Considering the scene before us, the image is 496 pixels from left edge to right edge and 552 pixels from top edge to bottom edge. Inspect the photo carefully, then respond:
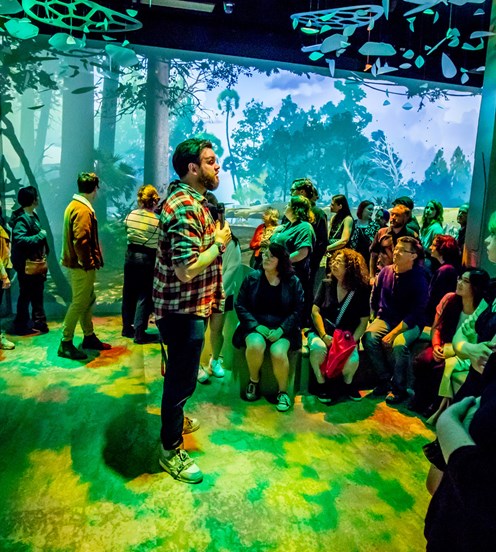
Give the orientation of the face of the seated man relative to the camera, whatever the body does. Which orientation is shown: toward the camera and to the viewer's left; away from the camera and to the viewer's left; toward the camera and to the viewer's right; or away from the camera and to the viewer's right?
toward the camera and to the viewer's left

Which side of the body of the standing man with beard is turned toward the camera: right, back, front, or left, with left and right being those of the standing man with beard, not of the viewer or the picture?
right

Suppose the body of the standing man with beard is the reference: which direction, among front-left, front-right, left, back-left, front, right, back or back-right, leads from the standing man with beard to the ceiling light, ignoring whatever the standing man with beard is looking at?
left

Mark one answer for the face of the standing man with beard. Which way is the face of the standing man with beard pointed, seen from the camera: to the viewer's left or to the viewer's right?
to the viewer's right

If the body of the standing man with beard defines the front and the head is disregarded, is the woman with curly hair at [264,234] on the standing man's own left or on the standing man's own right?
on the standing man's own left

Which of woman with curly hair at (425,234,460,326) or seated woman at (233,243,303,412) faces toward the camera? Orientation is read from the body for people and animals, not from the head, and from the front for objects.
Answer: the seated woman

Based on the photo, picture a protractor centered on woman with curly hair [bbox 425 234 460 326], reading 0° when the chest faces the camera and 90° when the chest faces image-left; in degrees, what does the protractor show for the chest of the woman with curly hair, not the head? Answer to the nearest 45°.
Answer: approximately 90°

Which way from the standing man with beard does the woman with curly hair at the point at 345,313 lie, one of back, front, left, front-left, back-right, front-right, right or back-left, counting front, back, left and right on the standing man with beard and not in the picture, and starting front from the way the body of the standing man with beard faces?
front-left

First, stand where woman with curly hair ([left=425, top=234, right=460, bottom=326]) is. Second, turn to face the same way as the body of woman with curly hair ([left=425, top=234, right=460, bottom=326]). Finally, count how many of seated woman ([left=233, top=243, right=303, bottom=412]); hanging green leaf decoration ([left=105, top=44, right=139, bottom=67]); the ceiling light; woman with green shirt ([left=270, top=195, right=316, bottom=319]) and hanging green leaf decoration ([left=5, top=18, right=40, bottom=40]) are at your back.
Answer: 0

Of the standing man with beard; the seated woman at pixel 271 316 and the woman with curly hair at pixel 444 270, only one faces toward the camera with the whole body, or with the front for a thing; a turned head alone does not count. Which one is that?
the seated woman

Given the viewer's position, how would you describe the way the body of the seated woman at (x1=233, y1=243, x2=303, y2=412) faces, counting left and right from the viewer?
facing the viewer
